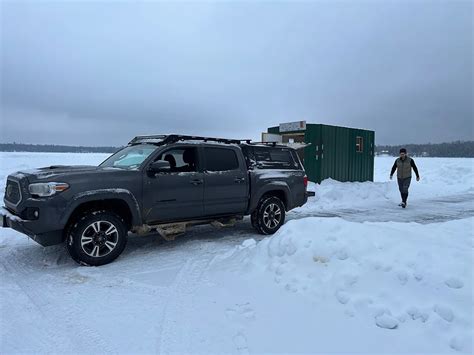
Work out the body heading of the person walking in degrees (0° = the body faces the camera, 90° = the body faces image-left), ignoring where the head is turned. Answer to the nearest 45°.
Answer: approximately 0°

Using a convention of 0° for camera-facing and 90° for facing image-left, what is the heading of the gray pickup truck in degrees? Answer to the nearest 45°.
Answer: approximately 45°

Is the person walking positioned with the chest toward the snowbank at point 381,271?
yes

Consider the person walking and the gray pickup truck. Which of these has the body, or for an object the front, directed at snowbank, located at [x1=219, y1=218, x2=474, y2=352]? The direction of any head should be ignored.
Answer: the person walking

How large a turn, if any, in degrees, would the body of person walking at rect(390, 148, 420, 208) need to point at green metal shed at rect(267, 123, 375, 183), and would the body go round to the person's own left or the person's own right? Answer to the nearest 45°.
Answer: approximately 135° to the person's own right

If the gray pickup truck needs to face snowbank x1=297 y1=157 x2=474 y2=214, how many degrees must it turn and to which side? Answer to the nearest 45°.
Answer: approximately 180°

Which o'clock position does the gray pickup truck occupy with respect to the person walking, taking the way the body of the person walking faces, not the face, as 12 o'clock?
The gray pickup truck is roughly at 1 o'clock from the person walking.

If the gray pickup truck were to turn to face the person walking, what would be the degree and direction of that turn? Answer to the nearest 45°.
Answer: approximately 180°

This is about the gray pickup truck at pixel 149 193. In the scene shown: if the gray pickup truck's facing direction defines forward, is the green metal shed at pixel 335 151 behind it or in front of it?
behind
